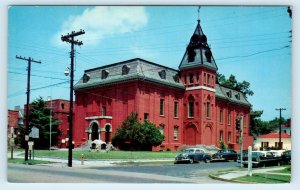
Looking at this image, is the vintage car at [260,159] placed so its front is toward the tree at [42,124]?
yes

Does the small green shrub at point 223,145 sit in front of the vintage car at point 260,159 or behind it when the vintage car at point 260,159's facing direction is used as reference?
in front

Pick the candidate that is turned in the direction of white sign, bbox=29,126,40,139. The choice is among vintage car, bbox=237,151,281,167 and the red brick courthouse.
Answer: the vintage car

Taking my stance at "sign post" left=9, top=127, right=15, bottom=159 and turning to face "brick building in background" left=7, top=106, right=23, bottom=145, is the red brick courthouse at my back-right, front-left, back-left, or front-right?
front-right

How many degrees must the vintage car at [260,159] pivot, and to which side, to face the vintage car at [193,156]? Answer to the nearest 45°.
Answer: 0° — it already faces it

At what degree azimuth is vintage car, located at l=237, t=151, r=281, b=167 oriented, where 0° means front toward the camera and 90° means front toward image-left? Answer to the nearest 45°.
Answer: approximately 90°

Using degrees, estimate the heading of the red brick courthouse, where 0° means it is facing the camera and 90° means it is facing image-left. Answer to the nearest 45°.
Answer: approximately 315°

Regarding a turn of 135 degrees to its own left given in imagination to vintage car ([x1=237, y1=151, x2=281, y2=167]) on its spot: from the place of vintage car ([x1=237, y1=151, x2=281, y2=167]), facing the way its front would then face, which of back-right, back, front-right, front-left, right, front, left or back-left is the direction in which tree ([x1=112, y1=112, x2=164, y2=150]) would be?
back-right

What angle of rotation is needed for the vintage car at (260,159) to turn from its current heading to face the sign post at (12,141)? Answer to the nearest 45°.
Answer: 0° — it already faces it

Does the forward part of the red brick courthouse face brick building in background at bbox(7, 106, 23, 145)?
no

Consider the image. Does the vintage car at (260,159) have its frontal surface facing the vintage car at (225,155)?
yes

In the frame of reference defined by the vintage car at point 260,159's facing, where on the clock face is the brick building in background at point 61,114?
The brick building in background is roughly at 12 o'clock from the vintage car.

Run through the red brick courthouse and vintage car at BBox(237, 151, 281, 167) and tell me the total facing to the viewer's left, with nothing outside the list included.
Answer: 1
